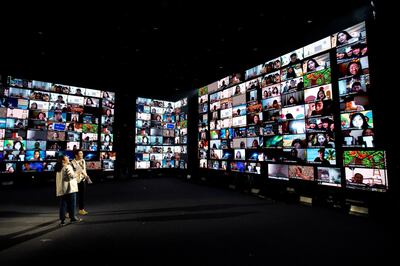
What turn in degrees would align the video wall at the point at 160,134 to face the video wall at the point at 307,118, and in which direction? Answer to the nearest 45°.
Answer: approximately 45° to its left

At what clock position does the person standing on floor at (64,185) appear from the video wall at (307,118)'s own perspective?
The person standing on floor is roughly at 12 o'clock from the video wall.

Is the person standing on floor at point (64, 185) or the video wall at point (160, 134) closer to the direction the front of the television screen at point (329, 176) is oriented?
the person standing on floor

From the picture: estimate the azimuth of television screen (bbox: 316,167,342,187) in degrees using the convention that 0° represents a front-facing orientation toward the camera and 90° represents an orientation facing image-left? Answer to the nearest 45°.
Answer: approximately 45°

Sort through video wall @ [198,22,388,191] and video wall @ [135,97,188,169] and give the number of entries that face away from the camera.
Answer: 0

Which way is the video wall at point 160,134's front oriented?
toward the camera

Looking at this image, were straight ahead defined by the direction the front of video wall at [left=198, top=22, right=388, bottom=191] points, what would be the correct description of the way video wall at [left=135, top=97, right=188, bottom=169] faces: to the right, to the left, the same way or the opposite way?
to the left

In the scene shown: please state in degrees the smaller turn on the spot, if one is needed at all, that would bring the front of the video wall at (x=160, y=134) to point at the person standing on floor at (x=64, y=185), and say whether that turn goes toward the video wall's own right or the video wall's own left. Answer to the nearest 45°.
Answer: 0° — it already faces them

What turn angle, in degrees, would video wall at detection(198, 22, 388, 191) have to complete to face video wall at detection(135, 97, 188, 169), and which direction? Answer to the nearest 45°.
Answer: approximately 90° to its right

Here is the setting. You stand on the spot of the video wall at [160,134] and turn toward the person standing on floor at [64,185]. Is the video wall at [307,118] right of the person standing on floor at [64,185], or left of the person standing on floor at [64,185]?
left

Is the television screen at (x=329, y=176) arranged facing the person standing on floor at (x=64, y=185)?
yes

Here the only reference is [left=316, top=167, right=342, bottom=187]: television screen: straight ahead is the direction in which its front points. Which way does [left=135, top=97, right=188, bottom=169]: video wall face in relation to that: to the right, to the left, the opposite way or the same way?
to the left

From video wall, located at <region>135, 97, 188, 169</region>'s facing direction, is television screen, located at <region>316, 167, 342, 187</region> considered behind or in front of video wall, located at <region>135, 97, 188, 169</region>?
in front
